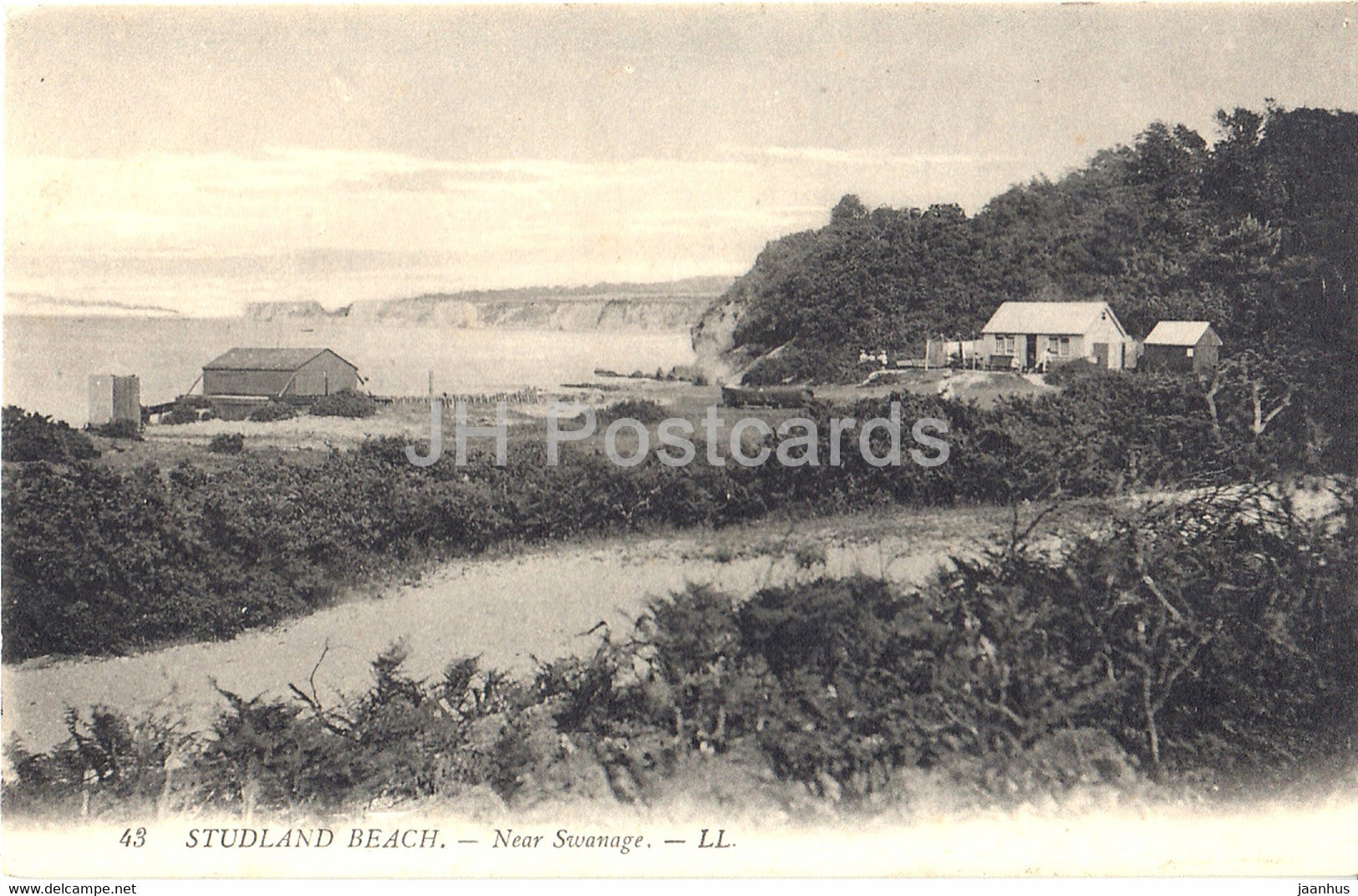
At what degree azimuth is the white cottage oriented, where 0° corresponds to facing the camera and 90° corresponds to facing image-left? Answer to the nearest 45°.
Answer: approximately 45°

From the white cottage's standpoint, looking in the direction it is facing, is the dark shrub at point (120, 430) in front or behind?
in front
